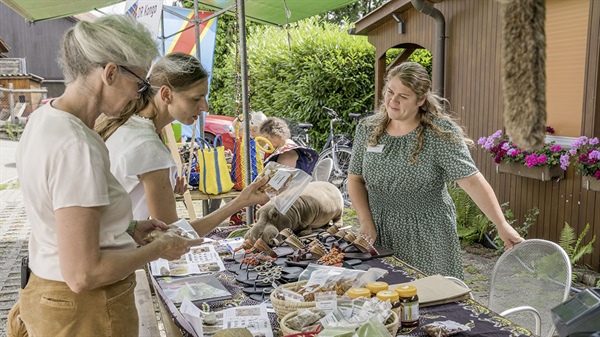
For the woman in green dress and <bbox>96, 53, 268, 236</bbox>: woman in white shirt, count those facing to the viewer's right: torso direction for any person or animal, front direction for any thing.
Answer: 1

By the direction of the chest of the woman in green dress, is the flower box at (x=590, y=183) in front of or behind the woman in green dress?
behind

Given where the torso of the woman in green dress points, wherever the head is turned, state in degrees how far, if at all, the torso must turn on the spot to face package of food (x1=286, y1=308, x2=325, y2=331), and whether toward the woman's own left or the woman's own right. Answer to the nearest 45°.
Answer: approximately 45° to the woman's own left

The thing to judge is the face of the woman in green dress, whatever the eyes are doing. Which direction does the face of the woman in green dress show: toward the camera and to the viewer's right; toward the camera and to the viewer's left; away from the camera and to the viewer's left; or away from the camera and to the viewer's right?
toward the camera and to the viewer's left

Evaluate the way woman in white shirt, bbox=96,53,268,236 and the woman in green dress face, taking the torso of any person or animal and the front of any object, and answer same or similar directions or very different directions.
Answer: very different directions

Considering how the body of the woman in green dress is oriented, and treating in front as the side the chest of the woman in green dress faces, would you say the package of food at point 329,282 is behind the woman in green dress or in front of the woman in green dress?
in front

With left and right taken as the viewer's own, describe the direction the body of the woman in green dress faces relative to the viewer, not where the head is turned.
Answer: facing the viewer and to the left of the viewer

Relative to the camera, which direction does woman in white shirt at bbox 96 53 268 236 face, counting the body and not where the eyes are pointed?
to the viewer's right

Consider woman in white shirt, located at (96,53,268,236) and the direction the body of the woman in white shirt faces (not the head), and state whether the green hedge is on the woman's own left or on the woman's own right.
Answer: on the woman's own left

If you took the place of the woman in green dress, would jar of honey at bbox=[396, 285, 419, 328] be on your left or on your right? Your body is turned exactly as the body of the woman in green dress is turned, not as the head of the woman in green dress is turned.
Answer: on your left

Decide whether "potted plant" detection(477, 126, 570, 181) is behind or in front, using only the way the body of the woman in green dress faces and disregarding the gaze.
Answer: behind

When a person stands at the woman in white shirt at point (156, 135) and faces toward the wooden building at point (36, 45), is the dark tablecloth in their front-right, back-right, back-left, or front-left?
back-right
